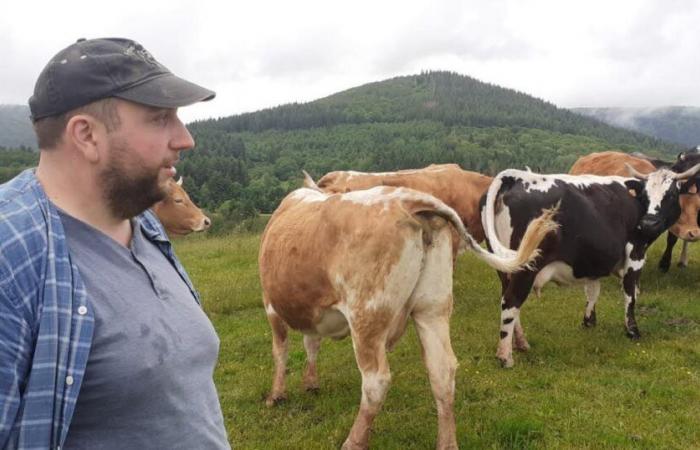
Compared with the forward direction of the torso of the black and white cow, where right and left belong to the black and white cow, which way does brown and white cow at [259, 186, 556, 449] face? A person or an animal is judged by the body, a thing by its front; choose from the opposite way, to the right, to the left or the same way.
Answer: to the left

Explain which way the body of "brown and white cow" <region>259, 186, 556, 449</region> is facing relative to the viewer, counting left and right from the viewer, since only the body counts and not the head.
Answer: facing away from the viewer and to the left of the viewer

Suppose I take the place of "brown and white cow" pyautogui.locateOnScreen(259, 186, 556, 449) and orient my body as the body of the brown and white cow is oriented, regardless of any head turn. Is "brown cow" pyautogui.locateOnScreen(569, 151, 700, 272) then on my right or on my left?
on my right

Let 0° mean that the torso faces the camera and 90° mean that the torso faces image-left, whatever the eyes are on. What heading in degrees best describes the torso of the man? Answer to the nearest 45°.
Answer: approximately 315°

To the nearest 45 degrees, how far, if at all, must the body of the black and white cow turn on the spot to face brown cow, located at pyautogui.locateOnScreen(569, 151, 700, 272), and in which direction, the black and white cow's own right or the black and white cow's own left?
approximately 45° to the black and white cow's own left

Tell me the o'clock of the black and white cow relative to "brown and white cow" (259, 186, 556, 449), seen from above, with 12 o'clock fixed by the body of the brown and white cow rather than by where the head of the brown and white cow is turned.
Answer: The black and white cow is roughly at 3 o'clock from the brown and white cow.

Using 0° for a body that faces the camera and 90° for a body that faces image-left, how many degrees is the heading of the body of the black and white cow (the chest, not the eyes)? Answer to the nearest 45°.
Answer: approximately 225°

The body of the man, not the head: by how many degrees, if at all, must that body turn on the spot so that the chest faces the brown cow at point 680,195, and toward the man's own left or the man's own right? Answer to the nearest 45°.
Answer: approximately 90° to the man's own left

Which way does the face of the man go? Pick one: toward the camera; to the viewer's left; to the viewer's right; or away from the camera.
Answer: to the viewer's right

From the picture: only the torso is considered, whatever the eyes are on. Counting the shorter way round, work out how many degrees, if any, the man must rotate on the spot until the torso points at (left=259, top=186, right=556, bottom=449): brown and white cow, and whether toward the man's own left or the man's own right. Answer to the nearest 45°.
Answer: approximately 90° to the man's own left

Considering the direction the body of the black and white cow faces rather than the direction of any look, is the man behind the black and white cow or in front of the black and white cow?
behind
